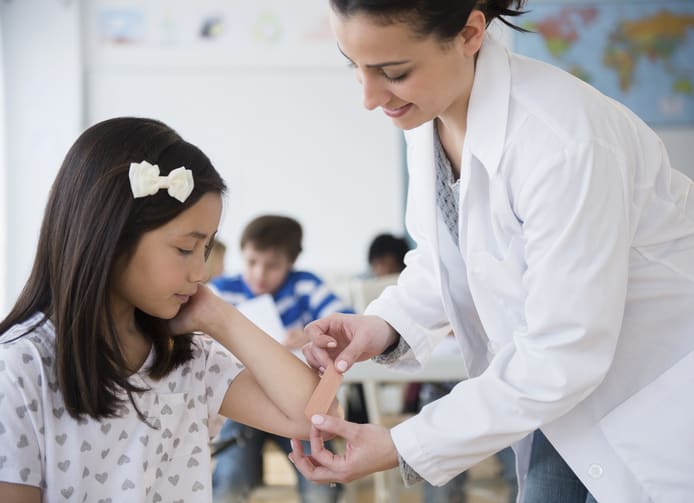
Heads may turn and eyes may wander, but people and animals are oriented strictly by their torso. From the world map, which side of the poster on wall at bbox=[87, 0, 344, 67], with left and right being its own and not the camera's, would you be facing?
left

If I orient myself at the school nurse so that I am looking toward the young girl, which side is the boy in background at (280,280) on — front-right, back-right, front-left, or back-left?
front-right

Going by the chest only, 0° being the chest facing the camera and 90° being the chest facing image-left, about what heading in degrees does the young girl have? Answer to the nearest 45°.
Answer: approximately 315°

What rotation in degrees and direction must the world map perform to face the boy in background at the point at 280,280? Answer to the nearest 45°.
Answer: approximately 45° to its right

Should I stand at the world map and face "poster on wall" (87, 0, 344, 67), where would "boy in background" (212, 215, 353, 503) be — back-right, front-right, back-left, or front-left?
front-left

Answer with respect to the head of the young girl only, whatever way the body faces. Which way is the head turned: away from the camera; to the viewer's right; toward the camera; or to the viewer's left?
to the viewer's right

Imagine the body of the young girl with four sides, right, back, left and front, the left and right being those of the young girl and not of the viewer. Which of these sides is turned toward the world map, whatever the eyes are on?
left

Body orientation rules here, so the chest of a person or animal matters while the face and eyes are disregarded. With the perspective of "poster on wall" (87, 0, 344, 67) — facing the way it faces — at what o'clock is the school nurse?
The school nurse is roughly at 12 o'clock from the poster on wall.

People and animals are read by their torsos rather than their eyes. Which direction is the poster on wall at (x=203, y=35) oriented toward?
toward the camera

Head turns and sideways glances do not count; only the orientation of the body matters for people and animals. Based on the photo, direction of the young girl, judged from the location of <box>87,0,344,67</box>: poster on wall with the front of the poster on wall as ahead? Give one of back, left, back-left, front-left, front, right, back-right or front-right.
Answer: front

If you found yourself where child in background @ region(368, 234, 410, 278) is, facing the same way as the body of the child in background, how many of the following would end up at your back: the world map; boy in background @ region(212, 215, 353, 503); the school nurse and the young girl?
1

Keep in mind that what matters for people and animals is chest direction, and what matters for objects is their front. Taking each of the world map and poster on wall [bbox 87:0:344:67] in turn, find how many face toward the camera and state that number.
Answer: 2

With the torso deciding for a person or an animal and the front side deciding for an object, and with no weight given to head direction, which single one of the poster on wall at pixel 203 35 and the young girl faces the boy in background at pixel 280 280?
the poster on wall

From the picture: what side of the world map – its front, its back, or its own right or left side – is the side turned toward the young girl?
front

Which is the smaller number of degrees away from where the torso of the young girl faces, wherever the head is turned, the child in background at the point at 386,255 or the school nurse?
the school nurse

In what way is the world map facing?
toward the camera

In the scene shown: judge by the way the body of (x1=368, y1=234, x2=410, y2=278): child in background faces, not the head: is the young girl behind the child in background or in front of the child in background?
in front
